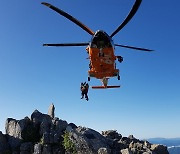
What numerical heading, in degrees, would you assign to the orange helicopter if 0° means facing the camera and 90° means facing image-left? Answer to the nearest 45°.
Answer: approximately 0°
